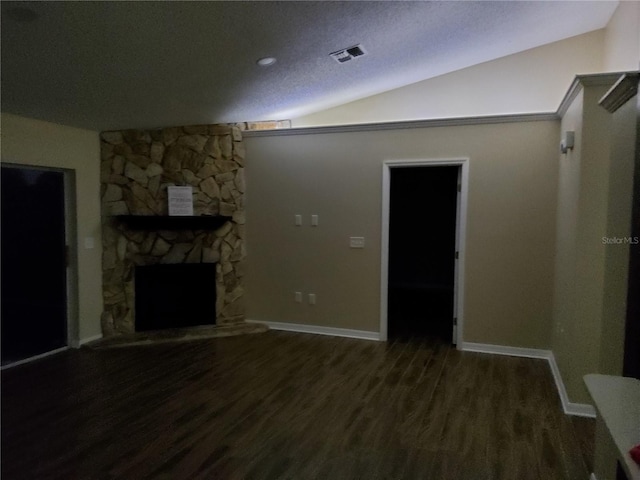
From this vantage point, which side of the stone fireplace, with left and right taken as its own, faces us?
front
